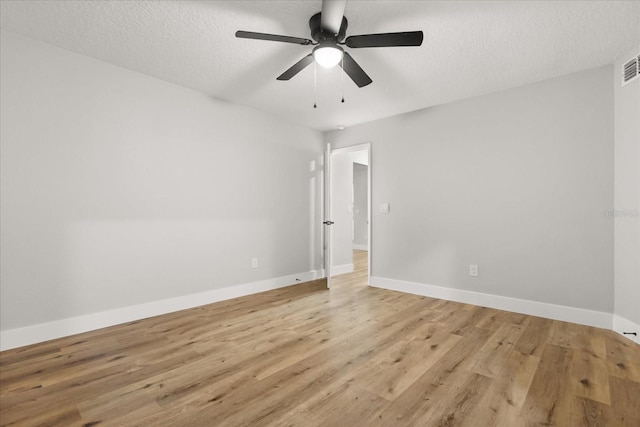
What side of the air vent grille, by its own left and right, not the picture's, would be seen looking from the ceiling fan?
front

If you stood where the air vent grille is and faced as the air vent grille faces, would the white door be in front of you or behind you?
in front

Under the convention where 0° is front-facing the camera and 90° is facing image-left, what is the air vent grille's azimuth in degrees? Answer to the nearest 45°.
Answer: approximately 45°

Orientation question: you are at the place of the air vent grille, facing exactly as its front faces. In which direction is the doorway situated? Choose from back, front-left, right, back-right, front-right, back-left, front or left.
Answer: front-right
